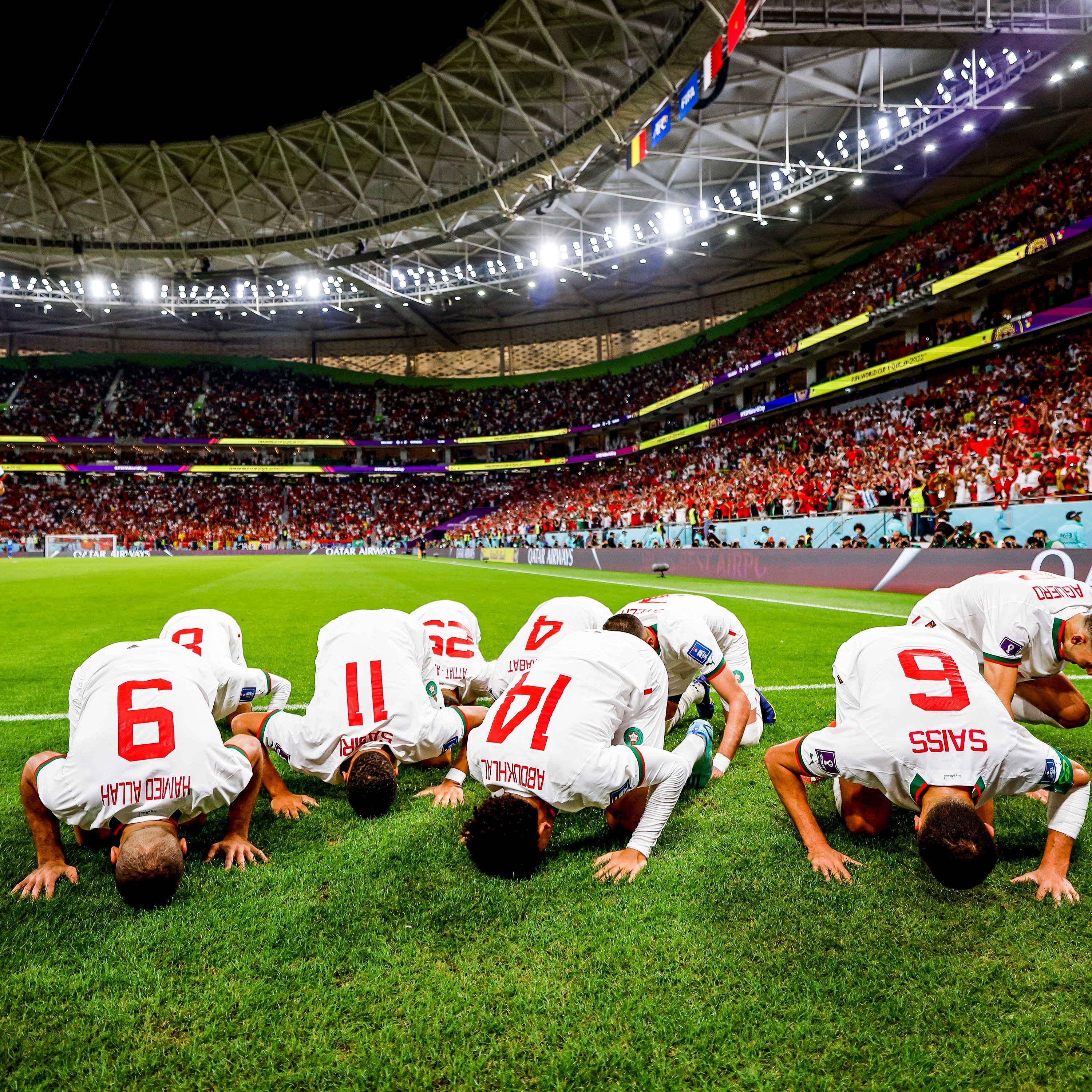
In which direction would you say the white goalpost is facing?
toward the camera

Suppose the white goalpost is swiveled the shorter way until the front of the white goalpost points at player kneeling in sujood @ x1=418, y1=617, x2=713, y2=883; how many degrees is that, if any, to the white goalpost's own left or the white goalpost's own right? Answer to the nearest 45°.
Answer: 0° — it already faces them

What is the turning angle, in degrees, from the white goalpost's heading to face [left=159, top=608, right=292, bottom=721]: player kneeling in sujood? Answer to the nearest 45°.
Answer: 0° — it already faces them

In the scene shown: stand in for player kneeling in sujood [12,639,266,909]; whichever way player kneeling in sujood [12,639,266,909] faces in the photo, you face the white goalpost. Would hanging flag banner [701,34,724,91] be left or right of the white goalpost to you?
right

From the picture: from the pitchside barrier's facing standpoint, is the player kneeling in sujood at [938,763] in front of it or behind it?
in front

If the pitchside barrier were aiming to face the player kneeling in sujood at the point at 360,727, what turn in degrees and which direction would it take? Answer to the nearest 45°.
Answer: approximately 45° to its left

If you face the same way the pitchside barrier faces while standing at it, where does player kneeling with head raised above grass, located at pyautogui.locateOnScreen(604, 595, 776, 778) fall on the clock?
The player kneeling with head raised above grass is roughly at 11 o'clock from the pitchside barrier.

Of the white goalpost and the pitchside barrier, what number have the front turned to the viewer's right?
0

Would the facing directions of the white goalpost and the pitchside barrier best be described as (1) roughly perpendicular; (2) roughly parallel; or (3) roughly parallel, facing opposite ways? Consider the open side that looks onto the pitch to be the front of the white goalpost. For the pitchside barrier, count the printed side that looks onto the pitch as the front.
roughly perpendicular

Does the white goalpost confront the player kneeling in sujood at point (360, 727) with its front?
yes

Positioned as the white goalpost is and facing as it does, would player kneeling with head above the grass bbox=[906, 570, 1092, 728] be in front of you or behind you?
in front

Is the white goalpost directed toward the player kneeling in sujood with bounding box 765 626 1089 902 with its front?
yes

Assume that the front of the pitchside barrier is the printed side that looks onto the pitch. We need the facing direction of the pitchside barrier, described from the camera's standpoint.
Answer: facing the viewer and to the left of the viewer

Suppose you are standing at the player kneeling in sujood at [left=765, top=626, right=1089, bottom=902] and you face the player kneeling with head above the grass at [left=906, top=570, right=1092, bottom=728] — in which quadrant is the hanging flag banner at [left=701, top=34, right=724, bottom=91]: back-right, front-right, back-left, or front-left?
front-left
